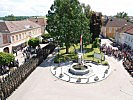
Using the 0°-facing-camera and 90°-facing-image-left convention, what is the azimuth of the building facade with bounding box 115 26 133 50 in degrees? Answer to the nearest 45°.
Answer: approximately 45°
